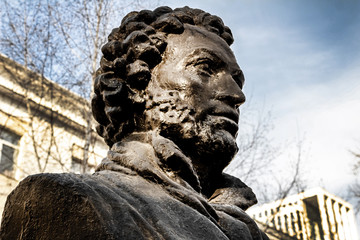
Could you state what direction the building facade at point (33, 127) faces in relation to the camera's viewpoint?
facing the viewer and to the right of the viewer

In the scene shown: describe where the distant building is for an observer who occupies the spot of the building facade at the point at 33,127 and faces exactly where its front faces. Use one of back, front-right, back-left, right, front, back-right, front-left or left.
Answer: front-left

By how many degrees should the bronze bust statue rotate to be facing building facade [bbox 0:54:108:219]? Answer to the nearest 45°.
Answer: approximately 135° to its left

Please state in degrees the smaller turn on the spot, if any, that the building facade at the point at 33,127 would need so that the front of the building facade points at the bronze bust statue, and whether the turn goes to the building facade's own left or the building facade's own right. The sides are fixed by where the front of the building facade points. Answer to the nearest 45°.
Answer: approximately 45° to the building facade's own right

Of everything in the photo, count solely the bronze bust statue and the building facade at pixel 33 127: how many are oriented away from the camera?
0

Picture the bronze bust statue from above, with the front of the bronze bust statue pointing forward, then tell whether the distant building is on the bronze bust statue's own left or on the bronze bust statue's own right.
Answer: on the bronze bust statue's own left
